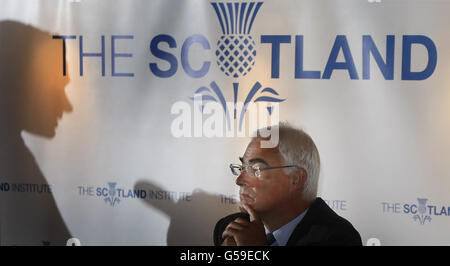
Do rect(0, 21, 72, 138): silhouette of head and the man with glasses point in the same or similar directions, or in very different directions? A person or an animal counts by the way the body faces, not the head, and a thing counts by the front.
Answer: very different directions

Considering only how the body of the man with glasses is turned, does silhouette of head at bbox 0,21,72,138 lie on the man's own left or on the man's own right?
on the man's own right

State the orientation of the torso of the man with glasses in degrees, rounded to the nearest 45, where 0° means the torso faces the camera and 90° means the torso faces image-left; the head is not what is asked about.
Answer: approximately 45°
